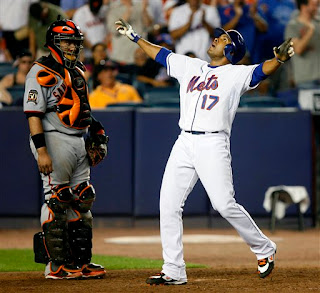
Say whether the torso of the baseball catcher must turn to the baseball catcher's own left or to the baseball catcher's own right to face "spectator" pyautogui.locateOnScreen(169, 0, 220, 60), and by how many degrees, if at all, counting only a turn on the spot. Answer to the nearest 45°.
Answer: approximately 135° to the baseball catcher's own left

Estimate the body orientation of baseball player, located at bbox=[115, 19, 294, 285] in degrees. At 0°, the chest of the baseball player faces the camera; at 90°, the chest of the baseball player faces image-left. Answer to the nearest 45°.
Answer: approximately 45°

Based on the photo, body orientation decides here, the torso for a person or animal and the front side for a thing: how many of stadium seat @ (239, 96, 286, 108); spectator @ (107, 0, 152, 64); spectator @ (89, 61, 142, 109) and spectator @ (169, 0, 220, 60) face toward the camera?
4

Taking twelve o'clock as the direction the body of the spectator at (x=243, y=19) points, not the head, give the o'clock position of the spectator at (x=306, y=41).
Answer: the spectator at (x=306, y=41) is roughly at 9 o'clock from the spectator at (x=243, y=19).

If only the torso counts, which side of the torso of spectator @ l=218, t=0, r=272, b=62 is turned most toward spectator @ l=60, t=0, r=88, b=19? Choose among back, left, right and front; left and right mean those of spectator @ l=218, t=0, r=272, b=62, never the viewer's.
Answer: right

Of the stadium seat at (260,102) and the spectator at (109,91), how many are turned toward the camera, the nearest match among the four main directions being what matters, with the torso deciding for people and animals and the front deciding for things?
2

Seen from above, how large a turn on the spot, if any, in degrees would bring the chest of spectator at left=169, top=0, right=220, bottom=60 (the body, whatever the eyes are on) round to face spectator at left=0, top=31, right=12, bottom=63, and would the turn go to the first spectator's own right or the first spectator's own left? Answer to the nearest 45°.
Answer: approximately 90° to the first spectator's own right

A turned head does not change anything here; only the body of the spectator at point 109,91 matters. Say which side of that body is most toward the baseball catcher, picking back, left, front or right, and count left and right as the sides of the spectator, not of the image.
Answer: front

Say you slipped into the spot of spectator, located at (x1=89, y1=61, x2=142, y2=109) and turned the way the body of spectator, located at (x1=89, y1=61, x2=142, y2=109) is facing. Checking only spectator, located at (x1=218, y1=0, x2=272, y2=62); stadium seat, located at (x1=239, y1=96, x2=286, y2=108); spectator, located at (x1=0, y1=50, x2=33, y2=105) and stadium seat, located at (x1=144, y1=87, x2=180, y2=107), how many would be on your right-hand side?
1

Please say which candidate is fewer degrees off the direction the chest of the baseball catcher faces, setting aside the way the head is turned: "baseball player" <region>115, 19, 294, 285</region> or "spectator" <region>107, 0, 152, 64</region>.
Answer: the baseball player

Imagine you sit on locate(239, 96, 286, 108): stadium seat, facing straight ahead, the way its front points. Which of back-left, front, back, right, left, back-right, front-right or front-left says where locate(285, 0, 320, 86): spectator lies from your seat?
back-left

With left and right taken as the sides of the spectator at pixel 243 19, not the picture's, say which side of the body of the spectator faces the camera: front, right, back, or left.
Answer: front

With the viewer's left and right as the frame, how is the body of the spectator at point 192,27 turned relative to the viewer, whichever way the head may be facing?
facing the viewer
